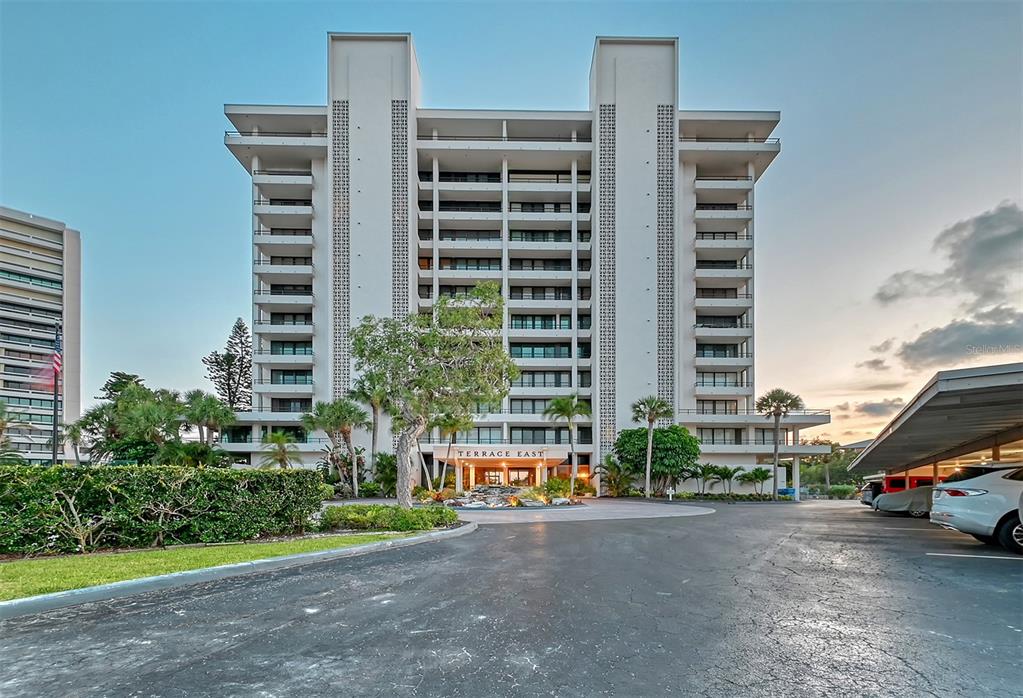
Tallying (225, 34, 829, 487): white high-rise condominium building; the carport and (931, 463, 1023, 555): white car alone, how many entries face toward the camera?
1

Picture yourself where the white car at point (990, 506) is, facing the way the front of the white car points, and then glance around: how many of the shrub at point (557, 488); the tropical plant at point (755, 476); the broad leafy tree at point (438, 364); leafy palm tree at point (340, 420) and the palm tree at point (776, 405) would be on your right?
0

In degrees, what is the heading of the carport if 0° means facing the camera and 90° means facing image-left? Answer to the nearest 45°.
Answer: approximately 90°

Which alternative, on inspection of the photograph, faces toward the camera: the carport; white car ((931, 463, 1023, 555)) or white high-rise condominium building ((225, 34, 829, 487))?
the white high-rise condominium building

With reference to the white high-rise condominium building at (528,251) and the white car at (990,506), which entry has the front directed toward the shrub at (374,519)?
the white high-rise condominium building

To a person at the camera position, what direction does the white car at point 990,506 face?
facing away from the viewer and to the right of the viewer

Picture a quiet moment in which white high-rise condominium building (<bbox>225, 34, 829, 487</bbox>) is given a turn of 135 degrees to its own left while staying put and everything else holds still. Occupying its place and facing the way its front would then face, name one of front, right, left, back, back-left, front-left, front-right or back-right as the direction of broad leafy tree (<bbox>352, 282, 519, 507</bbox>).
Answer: back-right

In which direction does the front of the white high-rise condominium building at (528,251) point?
toward the camera

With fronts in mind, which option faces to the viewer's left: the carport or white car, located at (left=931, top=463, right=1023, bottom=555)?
the carport
